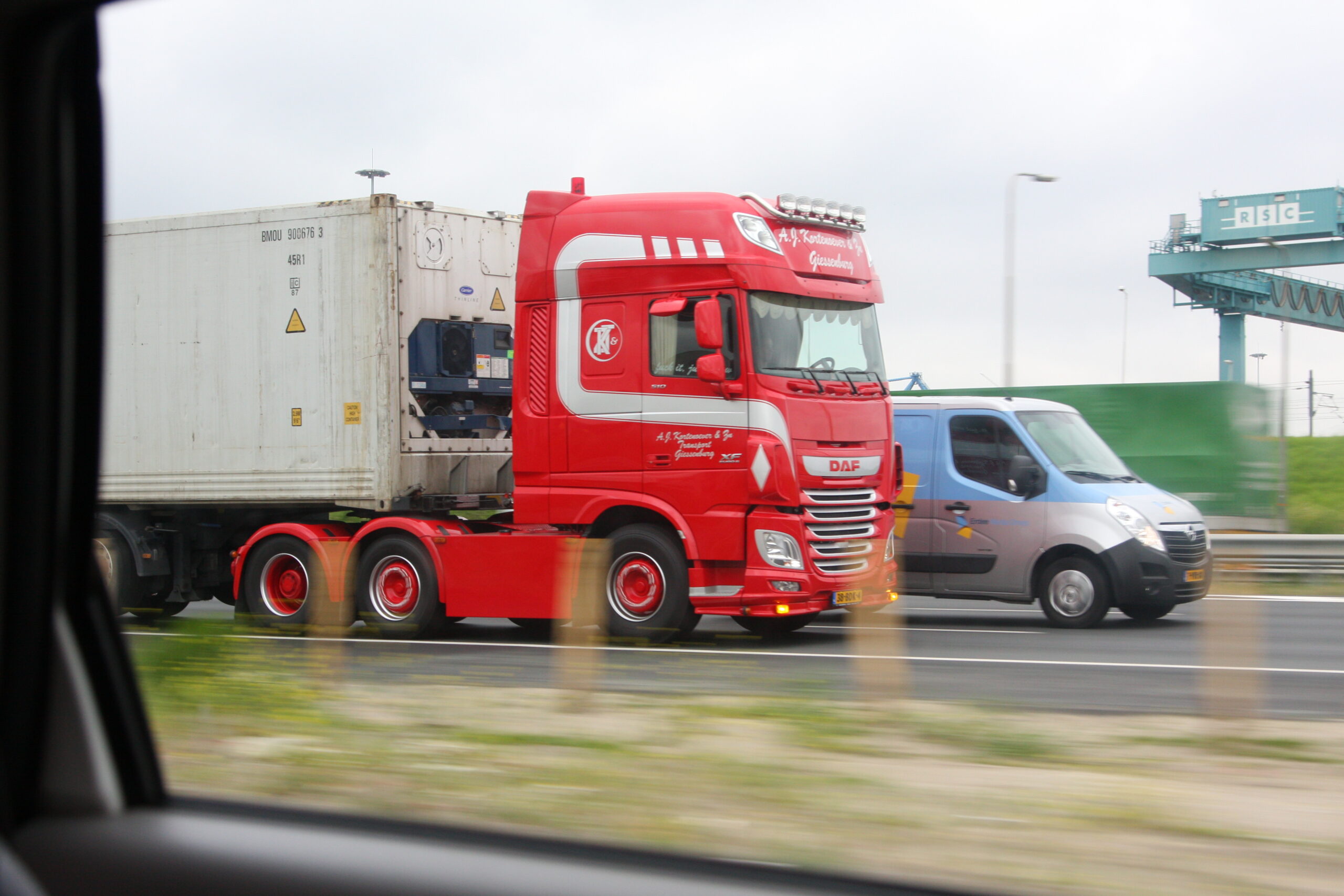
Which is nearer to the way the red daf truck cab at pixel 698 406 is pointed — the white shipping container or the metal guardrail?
the metal guardrail

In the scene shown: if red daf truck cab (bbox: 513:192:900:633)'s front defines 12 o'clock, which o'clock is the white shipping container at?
The white shipping container is roughly at 5 o'clock from the red daf truck cab.

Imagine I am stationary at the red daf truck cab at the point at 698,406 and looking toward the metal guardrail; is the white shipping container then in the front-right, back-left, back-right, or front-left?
back-left

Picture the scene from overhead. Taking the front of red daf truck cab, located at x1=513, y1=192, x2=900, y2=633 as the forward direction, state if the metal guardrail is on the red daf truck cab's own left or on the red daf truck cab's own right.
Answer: on the red daf truck cab's own left

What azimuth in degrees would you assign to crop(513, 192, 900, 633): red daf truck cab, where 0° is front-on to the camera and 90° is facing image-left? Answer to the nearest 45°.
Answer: approximately 315°
